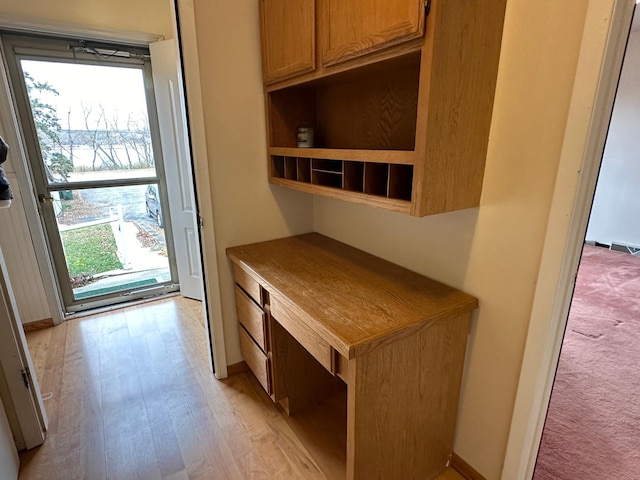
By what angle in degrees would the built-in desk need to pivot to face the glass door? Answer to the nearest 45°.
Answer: approximately 90° to its right

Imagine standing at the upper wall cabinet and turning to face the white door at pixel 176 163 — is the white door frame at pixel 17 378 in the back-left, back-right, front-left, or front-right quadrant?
front-left

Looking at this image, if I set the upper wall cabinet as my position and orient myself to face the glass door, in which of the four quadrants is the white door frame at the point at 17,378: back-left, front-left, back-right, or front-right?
front-left

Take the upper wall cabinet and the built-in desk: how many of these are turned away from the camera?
0

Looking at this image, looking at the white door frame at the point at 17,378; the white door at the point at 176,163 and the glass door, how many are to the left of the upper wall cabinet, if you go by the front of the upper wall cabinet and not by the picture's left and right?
0

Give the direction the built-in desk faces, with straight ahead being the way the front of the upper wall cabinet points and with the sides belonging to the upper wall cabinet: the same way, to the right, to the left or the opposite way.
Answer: the same way

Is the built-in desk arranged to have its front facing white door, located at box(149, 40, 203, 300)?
no

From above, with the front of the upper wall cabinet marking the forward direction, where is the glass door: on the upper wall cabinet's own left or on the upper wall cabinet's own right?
on the upper wall cabinet's own right

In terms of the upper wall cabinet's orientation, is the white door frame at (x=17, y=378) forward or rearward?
forward

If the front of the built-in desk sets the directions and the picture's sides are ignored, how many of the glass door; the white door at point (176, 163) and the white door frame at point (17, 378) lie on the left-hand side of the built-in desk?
0

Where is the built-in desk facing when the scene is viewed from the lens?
facing the viewer and to the left of the viewer
